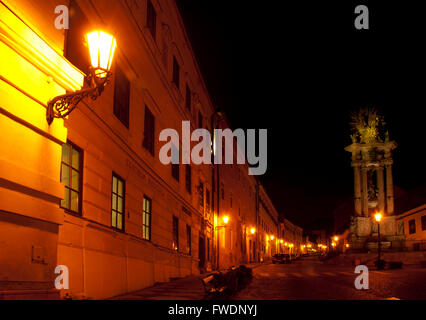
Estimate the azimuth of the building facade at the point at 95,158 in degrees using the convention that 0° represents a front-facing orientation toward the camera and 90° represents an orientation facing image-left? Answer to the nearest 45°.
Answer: approximately 315°
